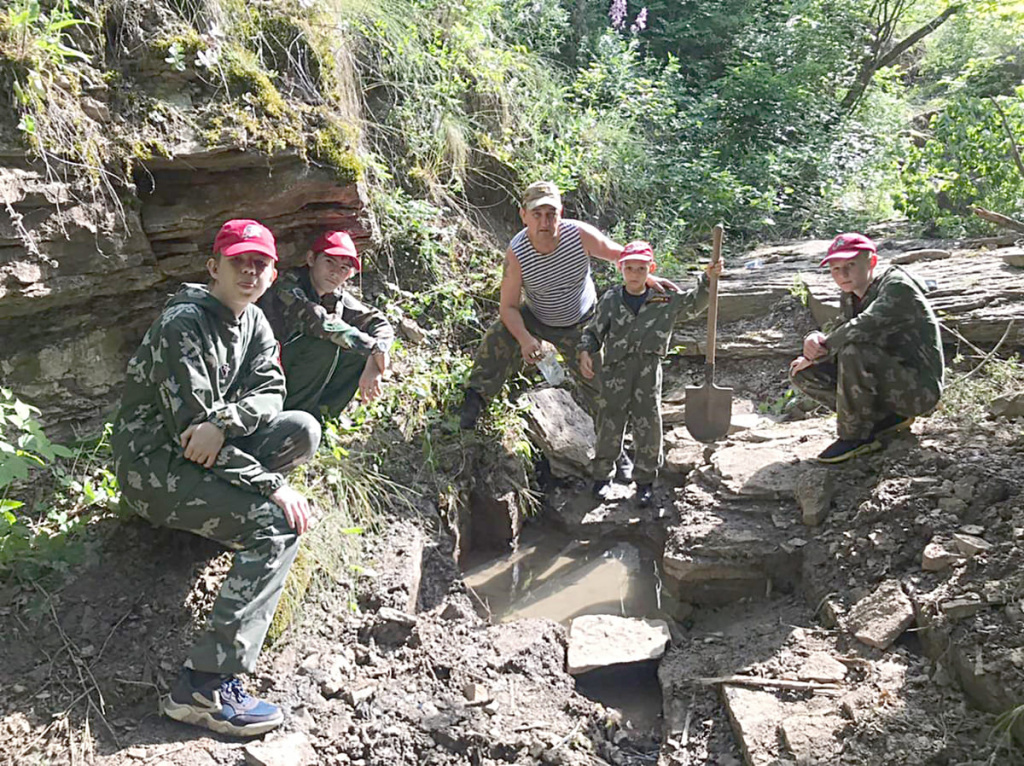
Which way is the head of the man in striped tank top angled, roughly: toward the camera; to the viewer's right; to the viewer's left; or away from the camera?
toward the camera

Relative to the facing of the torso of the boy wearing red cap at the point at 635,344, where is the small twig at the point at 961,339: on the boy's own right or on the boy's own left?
on the boy's own left

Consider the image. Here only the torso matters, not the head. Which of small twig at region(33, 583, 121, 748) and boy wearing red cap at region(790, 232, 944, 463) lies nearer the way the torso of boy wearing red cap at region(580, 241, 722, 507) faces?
the small twig

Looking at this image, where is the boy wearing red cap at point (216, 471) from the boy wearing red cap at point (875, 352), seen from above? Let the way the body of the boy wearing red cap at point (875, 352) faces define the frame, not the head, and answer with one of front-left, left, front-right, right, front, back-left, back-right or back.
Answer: front

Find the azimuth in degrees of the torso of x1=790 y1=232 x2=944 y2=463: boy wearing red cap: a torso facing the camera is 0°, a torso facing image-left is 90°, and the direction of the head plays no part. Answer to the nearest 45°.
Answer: approximately 45°

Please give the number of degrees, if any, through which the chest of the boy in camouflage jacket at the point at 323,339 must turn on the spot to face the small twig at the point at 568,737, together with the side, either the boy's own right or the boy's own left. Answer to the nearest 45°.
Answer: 0° — they already face it

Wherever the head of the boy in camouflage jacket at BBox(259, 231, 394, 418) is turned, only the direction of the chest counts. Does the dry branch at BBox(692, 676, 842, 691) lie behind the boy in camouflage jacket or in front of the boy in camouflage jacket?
in front

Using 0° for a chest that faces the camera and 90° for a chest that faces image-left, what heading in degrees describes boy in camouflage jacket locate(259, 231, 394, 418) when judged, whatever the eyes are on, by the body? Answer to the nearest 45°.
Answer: approximately 315°

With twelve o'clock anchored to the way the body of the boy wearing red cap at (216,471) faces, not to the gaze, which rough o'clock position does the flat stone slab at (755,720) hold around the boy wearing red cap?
The flat stone slab is roughly at 11 o'clock from the boy wearing red cap.

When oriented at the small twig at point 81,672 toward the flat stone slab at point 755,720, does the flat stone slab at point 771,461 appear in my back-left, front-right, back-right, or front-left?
front-left

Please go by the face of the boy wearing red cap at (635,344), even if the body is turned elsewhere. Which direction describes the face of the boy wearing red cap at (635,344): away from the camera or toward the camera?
toward the camera

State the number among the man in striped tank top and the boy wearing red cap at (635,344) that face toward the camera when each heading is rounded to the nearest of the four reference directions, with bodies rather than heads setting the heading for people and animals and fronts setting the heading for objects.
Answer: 2

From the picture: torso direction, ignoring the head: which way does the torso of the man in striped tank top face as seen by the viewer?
toward the camera

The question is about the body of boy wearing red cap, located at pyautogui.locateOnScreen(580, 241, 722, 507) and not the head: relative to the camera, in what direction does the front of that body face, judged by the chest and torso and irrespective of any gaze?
toward the camera
